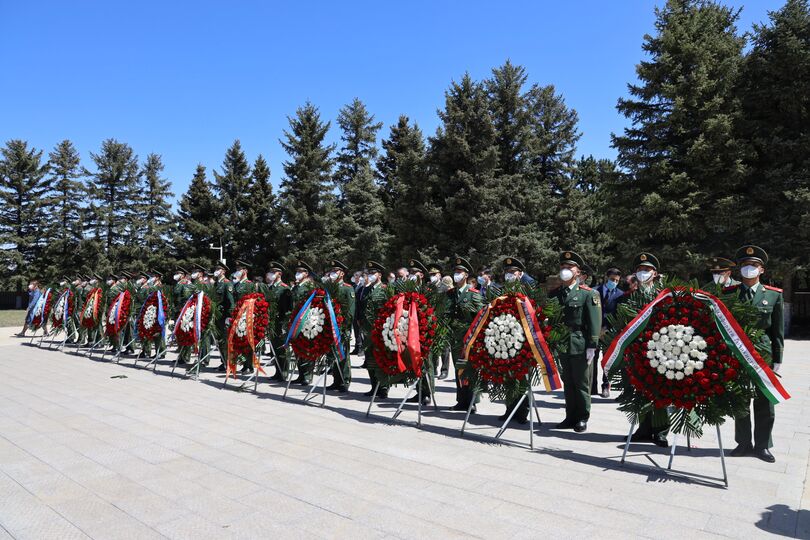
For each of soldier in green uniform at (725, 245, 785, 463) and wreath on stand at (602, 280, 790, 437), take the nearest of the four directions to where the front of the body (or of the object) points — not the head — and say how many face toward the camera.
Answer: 2

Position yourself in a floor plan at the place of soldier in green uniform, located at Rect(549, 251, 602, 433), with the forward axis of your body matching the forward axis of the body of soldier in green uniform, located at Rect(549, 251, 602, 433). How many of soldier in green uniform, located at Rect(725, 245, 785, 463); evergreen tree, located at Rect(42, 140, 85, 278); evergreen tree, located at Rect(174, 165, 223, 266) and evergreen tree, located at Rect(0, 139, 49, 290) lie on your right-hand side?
3

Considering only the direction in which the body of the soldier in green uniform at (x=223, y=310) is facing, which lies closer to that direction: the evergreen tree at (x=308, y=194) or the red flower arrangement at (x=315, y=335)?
the red flower arrangement

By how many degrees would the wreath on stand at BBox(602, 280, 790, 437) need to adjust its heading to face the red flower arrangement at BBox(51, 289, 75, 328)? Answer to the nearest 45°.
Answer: approximately 90° to its right

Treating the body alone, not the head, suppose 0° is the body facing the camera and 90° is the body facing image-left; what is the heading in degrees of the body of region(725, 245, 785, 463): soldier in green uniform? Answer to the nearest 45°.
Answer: approximately 0°

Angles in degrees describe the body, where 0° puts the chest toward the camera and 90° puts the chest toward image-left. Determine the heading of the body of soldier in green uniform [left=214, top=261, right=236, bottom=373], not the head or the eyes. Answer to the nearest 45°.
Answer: approximately 45°

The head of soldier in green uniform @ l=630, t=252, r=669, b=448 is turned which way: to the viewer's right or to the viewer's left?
to the viewer's left

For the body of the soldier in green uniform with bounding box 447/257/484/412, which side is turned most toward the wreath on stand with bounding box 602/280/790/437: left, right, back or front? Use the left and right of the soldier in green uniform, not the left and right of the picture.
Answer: left
